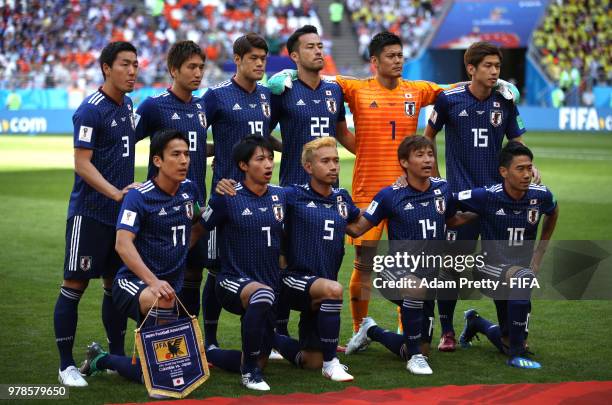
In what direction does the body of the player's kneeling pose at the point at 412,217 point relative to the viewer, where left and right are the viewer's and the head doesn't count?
facing the viewer and to the right of the viewer
